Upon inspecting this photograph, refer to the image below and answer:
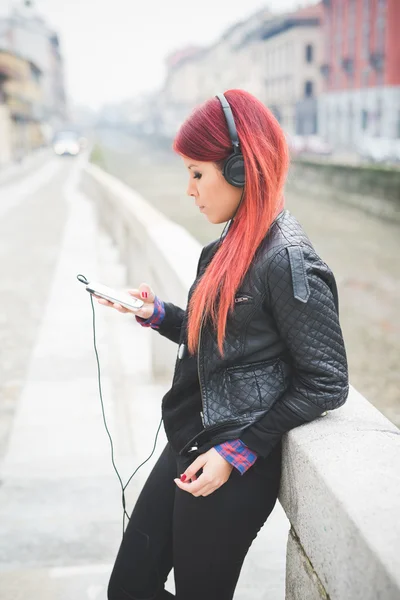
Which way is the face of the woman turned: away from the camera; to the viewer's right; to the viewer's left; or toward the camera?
to the viewer's left

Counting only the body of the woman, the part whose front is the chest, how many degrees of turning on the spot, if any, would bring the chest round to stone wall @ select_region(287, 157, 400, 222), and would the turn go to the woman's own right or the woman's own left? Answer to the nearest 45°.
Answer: approximately 90° to the woman's own right

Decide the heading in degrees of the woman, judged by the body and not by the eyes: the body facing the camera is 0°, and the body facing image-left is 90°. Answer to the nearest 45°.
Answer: approximately 90°
